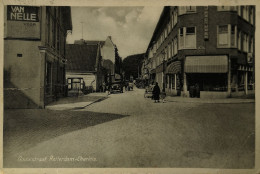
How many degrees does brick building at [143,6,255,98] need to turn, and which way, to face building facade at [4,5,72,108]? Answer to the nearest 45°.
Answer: approximately 45° to its right

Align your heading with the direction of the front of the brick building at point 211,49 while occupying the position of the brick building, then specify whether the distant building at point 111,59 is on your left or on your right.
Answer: on your right

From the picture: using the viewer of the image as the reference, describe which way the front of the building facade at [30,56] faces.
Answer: facing to the right of the viewer

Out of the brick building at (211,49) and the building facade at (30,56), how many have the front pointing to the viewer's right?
1
